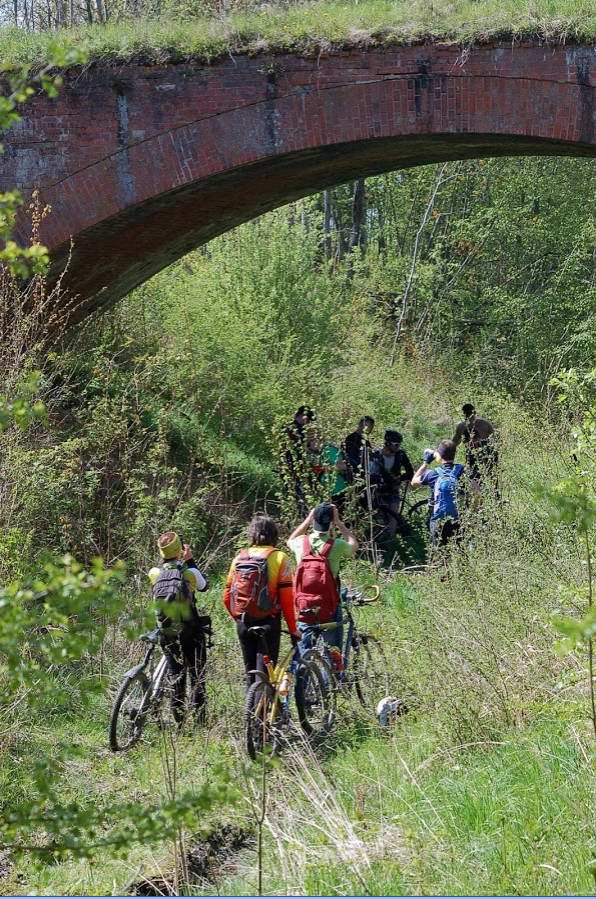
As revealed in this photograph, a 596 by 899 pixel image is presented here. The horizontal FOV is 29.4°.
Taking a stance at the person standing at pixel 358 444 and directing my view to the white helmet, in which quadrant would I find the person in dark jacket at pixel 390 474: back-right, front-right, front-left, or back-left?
front-left

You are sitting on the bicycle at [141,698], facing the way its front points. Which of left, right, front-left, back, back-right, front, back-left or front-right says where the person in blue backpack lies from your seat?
front

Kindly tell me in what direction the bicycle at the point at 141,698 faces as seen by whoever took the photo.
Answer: facing away from the viewer and to the right of the viewer

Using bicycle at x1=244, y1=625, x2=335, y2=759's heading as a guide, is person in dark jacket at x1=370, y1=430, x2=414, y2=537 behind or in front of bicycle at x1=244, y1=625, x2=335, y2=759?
in front

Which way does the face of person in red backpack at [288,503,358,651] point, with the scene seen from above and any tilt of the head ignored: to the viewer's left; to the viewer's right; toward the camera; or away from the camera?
away from the camera

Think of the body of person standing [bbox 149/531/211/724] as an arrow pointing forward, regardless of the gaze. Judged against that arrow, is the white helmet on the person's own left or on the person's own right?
on the person's own right

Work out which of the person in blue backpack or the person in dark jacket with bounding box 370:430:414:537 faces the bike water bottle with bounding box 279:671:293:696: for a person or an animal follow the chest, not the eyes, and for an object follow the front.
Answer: the person in dark jacket

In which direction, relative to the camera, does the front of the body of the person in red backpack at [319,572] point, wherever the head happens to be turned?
away from the camera

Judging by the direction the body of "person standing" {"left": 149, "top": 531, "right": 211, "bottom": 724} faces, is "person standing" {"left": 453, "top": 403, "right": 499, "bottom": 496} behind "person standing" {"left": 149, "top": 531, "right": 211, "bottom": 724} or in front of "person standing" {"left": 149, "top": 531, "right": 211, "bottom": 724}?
in front

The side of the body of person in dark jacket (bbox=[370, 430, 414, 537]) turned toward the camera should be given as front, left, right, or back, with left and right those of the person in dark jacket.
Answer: front

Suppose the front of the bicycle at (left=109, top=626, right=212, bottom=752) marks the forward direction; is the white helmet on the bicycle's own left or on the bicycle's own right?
on the bicycle's own right

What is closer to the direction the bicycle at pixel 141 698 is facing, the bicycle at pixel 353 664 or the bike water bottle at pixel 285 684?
the bicycle

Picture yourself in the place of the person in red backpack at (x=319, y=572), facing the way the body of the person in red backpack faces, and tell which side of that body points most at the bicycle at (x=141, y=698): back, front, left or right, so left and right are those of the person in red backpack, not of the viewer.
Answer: left

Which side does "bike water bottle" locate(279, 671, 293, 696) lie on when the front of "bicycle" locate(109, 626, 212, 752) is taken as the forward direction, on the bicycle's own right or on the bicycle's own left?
on the bicycle's own right

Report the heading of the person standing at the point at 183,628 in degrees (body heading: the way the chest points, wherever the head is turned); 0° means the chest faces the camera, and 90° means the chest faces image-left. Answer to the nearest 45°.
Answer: approximately 225°

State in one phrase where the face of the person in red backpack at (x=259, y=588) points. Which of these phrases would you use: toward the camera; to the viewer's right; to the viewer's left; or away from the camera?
away from the camera

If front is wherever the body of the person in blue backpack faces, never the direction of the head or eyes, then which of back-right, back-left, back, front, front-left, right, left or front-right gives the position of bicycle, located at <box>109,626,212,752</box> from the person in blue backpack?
left

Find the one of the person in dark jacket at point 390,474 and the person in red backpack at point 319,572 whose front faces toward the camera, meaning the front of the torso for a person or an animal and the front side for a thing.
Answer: the person in dark jacket

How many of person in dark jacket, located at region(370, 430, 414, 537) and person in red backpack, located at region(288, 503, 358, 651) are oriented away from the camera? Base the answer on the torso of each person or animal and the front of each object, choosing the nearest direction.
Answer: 1

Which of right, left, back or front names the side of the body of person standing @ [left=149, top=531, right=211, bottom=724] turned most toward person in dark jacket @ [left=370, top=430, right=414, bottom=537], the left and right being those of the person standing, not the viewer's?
front
